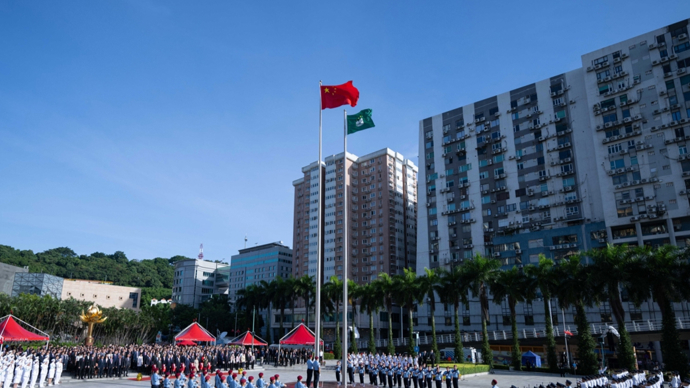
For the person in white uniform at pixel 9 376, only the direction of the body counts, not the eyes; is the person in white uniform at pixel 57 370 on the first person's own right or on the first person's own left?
on the first person's own left

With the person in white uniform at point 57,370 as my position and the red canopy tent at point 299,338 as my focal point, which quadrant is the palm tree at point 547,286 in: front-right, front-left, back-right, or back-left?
front-right

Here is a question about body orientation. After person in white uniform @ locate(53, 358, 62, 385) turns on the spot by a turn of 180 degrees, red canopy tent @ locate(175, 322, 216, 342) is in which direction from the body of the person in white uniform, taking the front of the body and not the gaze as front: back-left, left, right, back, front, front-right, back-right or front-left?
back-right

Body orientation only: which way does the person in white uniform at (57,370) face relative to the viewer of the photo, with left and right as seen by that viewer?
facing to the right of the viewer

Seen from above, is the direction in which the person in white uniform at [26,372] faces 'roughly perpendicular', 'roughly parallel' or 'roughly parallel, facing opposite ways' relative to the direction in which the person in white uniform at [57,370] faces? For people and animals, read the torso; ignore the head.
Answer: roughly parallel

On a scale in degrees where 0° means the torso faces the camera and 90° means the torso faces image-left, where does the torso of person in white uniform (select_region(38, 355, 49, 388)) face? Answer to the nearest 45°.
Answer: approximately 270°

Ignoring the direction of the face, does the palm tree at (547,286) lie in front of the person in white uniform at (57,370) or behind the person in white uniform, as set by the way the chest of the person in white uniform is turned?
in front

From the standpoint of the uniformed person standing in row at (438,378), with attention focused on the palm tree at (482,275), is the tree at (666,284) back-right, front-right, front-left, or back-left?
front-right

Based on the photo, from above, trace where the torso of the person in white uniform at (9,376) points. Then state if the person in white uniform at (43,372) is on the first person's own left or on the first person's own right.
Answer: on the first person's own left

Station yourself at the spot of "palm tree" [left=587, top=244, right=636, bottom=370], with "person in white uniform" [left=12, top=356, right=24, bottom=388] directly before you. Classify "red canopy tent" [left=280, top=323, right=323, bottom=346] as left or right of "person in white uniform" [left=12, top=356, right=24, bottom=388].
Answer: right

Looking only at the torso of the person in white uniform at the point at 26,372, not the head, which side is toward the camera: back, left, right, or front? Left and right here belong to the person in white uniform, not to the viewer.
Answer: right

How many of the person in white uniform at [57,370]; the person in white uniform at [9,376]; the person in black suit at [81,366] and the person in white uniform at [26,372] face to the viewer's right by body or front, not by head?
4

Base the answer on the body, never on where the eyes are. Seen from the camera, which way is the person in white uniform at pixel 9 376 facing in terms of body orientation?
to the viewer's right

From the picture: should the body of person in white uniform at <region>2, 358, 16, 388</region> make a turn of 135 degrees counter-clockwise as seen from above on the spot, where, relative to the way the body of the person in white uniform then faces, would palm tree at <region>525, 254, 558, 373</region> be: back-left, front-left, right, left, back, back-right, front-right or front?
back-right

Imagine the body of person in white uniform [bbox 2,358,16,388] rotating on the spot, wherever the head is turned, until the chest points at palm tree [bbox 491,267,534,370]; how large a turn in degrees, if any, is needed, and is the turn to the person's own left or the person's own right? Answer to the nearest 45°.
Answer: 0° — they already face it
